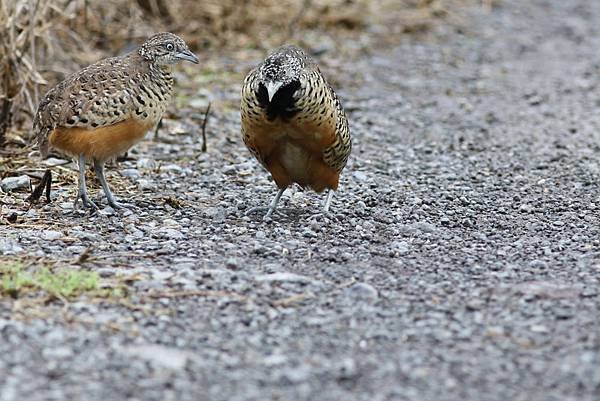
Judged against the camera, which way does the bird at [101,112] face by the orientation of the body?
to the viewer's right

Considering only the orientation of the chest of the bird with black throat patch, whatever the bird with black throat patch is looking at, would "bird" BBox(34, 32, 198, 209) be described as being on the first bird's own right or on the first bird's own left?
on the first bird's own right

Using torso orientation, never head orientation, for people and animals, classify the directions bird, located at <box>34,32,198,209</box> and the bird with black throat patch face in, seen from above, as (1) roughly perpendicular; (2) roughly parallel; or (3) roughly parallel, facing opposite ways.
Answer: roughly perpendicular

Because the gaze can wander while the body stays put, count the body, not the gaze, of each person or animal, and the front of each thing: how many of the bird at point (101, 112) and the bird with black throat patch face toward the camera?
1

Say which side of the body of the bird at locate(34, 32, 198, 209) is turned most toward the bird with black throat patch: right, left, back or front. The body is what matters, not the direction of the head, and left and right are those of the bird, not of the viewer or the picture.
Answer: front

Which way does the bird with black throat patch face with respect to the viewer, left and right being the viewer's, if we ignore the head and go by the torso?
facing the viewer
